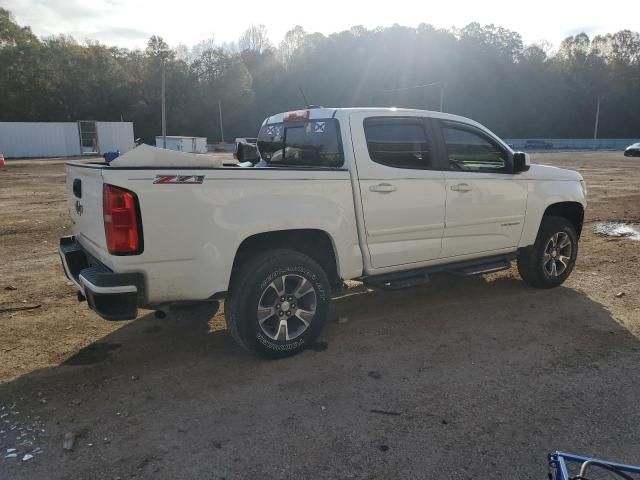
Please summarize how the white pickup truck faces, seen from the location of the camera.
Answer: facing away from the viewer and to the right of the viewer

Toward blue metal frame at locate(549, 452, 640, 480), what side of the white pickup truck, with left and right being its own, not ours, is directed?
right

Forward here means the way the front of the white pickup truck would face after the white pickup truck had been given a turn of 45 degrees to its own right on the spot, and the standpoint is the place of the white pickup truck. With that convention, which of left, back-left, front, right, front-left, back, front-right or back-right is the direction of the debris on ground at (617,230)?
front-left

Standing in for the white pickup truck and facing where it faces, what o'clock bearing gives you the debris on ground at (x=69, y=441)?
The debris on ground is roughly at 6 o'clock from the white pickup truck.

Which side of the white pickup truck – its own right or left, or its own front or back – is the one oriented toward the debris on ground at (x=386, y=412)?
right

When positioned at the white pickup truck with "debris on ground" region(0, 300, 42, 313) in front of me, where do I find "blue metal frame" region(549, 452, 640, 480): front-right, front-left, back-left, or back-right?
back-left

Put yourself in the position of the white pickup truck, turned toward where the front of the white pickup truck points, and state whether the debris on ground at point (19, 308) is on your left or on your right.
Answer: on your left

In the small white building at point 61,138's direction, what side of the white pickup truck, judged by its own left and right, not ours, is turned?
left
